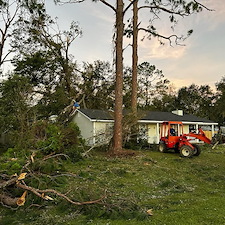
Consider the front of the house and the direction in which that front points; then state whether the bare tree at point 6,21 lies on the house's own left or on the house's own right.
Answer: on the house's own right

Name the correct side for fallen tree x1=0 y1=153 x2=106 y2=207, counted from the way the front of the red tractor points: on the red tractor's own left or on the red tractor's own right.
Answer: on the red tractor's own right

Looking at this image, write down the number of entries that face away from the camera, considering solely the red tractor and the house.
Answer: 0

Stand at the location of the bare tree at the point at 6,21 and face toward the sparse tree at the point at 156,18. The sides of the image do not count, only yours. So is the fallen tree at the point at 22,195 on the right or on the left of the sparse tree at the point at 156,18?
right

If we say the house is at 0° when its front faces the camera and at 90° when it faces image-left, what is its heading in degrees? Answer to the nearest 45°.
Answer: approximately 0°

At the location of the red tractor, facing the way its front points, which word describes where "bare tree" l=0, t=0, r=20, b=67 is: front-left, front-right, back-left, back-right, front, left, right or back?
back-right
